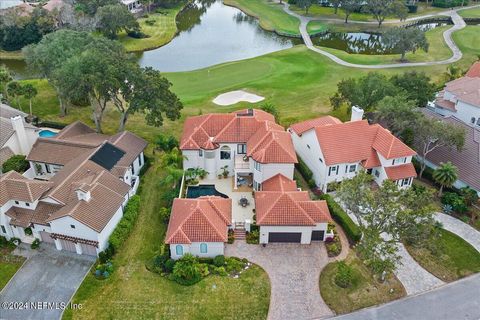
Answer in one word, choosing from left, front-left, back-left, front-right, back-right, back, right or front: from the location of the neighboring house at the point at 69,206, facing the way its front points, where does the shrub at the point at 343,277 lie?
front-left

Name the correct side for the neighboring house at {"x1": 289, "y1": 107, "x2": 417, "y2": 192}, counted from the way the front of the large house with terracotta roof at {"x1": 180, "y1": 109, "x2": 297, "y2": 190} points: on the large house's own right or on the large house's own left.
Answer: on the large house's own left

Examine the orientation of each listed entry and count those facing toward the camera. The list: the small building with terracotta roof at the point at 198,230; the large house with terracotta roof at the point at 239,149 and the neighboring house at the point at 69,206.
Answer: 3

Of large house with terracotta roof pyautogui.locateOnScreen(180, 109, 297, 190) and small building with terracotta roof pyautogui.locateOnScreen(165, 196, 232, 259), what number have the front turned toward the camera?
2

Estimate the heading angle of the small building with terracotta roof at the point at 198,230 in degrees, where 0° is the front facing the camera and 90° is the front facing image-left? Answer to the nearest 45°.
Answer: approximately 0°

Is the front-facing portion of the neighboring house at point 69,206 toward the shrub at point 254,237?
no

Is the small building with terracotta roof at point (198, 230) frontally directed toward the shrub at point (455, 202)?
no

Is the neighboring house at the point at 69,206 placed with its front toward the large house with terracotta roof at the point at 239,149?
no

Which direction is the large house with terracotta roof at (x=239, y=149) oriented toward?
toward the camera

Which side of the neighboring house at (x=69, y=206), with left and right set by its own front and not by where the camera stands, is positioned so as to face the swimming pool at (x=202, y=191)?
left

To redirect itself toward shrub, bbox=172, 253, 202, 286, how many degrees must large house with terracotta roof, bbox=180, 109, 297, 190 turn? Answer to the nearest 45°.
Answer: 0° — it already faces it

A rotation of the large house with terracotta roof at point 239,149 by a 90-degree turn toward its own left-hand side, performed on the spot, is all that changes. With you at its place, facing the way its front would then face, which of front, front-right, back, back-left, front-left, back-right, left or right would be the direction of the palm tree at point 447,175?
front

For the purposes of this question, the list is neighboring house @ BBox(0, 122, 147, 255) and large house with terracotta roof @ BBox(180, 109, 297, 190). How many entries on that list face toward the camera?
2

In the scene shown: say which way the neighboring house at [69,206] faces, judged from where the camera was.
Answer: facing the viewer

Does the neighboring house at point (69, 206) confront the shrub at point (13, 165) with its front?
no

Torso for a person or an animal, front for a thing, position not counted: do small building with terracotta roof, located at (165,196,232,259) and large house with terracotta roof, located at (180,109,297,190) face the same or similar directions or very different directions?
same or similar directions

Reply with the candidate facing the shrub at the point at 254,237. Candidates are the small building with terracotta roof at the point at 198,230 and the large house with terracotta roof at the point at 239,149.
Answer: the large house with terracotta roof at the point at 239,149

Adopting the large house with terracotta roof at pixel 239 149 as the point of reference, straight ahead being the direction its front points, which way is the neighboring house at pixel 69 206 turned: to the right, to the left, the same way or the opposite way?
the same way

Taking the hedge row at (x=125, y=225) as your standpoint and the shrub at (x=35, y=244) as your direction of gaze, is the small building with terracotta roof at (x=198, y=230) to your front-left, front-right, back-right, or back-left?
back-left

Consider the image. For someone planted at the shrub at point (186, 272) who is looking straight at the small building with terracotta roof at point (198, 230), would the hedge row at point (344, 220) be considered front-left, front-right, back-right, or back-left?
front-right

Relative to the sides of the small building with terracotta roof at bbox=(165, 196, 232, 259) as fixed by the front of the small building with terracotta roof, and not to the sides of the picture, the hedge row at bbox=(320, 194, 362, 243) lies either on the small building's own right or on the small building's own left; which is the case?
on the small building's own left

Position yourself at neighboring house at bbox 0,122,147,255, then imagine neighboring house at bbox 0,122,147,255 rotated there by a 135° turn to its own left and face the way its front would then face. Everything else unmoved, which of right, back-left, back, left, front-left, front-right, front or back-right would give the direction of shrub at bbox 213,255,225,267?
right
